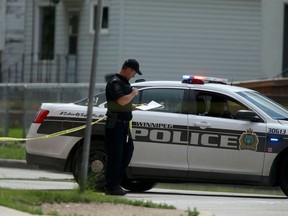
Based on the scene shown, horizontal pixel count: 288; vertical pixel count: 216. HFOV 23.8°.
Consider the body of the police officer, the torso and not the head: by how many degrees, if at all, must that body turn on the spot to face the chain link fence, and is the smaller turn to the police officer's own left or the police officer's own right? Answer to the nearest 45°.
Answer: approximately 90° to the police officer's own left

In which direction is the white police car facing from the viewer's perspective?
to the viewer's right

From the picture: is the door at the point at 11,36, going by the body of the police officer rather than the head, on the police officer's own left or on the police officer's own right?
on the police officer's own left

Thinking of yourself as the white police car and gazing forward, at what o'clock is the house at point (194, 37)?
The house is roughly at 9 o'clock from the white police car.

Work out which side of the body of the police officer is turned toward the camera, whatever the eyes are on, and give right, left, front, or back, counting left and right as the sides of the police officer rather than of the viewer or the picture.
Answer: right

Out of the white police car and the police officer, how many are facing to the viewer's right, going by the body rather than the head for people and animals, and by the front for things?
2

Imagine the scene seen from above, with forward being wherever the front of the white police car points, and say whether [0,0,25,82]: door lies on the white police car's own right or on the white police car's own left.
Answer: on the white police car's own left
